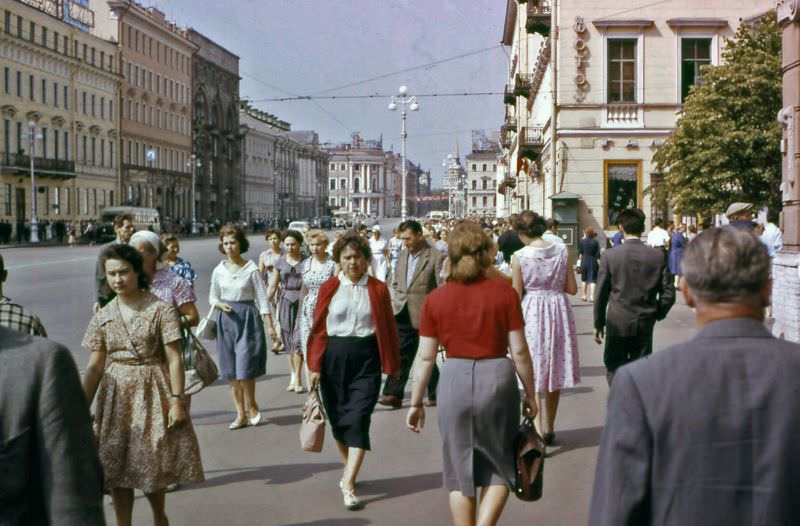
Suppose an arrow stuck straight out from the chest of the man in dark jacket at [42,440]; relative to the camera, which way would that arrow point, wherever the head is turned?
away from the camera

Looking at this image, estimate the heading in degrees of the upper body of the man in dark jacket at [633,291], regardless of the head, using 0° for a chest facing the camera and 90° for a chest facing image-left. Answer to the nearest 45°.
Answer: approximately 180°

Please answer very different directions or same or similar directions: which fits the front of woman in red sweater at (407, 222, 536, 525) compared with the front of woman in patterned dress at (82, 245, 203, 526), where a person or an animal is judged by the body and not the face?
very different directions

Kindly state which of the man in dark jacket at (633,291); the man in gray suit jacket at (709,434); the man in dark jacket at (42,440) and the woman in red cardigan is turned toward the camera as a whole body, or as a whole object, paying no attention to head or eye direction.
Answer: the woman in red cardigan

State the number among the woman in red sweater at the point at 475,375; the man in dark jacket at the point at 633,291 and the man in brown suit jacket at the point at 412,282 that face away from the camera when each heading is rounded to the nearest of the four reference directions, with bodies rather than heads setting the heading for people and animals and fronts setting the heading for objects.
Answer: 2

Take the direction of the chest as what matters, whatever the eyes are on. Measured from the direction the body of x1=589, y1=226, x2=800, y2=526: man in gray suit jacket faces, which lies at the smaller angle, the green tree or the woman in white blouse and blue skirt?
the green tree

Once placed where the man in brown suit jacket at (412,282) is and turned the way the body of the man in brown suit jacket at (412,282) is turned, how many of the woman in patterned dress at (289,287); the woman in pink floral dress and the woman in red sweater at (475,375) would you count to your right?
1

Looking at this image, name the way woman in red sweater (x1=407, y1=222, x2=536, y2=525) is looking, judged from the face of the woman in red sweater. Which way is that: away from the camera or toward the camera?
away from the camera

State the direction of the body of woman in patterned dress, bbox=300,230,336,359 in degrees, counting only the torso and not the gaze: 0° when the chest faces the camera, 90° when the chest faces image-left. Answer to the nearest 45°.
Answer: approximately 0°

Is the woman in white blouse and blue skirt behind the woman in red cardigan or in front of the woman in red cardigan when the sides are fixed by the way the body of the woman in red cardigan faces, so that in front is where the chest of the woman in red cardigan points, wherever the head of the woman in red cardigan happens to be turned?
behind

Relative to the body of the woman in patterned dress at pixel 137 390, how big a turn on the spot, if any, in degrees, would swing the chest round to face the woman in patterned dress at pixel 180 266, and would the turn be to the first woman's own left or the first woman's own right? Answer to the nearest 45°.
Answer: approximately 180°

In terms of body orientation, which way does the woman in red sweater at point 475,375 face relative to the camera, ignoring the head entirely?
away from the camera

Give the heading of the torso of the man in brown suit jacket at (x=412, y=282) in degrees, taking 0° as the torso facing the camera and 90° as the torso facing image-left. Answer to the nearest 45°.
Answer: approximately 45°

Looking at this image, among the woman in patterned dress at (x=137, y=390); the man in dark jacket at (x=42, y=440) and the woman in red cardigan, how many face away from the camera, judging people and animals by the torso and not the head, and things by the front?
1

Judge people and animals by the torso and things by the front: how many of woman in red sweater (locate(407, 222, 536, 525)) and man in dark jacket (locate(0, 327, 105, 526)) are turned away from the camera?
2

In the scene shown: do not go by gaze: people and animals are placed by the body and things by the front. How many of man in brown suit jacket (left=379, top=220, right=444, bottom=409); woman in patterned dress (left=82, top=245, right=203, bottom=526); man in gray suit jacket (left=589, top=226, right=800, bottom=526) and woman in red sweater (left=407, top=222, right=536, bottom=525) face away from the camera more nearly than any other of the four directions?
2

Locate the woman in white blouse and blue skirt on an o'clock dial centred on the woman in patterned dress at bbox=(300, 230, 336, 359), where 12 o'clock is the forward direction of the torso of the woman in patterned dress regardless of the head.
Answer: The woman in white blouse and blue skirt is roughly at 1 o'clock from the woman in patterned dress.
